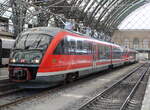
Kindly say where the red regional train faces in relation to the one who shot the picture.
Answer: facing the viewer and to the left of the viewer
